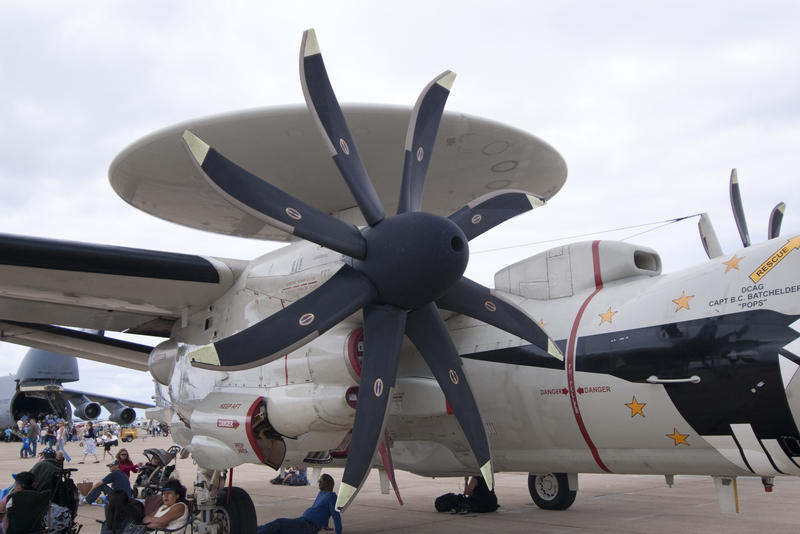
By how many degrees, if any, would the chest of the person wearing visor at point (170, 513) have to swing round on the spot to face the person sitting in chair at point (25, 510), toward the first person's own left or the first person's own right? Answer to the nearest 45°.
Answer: approximately 45° to the first person's own right

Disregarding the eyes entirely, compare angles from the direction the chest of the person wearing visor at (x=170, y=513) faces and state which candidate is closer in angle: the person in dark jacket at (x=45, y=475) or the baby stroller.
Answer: the person in dark jacket

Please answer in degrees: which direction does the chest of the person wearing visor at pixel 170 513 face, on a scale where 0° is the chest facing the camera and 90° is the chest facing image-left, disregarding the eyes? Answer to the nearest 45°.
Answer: approximately 45°

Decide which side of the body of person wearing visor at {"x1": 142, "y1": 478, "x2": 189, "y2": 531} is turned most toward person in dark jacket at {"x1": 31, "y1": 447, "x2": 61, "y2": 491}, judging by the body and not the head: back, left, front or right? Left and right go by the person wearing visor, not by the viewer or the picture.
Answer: right

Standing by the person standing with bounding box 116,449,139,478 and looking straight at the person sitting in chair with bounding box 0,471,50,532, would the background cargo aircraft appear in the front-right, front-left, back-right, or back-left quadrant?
back-right
